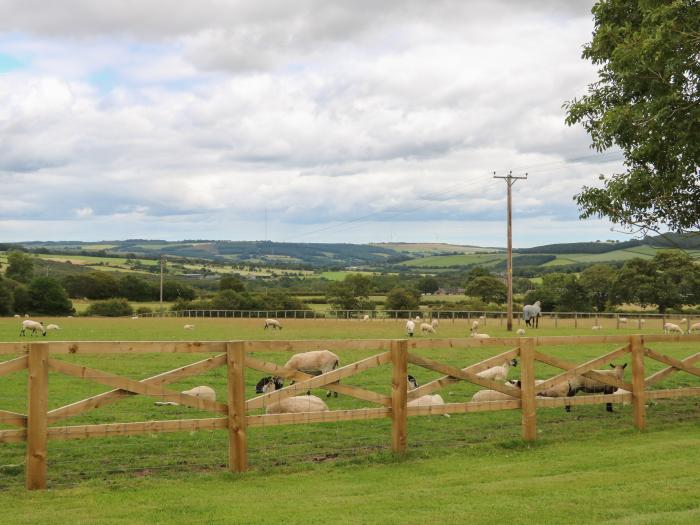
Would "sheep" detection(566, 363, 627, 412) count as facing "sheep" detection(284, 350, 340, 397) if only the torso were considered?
no

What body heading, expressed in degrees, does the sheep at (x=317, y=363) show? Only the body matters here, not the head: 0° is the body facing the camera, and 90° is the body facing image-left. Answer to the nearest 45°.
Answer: approximately 90°

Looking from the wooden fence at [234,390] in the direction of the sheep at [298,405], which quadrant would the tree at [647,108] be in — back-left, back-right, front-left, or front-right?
front-right

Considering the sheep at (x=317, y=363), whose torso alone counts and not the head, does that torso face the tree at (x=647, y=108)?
no

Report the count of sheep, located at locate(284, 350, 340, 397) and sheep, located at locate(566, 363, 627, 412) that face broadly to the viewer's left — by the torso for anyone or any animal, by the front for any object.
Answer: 1

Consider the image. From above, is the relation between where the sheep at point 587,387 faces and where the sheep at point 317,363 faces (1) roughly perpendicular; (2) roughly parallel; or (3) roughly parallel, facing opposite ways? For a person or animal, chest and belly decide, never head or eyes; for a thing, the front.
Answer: roughly parallel, facing opposite ways

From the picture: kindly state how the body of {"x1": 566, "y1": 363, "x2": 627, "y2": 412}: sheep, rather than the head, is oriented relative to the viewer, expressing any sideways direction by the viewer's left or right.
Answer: facing to the right of the viewer

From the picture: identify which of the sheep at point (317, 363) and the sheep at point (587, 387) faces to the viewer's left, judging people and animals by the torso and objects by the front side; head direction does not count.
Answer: the sheep at point (317, 363)

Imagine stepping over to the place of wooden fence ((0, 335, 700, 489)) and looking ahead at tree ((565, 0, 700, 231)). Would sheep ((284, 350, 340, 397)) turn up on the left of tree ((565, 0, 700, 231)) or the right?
left

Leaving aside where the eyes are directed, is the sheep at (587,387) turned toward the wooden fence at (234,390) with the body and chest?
no

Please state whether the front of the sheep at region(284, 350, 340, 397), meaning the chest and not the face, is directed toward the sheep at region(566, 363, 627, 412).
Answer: no
